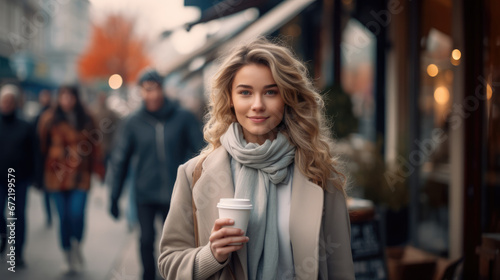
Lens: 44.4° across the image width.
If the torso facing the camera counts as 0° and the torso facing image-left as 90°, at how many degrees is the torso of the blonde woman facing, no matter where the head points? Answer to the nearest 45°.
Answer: approximately 0°

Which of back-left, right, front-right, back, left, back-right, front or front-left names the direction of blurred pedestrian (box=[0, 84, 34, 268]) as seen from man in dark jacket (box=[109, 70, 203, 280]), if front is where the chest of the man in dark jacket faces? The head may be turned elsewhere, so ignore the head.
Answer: back-right

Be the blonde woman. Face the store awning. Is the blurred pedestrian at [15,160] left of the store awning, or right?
left

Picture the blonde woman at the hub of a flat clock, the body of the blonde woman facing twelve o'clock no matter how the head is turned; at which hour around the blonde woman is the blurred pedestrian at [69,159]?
The blurred pedestrian is roughly at 5 o'clock from the blonde woman.

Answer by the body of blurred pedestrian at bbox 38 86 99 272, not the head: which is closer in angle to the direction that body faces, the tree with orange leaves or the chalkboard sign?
the chalkboard sign

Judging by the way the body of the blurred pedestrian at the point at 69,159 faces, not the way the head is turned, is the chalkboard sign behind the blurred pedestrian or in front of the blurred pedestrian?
in front

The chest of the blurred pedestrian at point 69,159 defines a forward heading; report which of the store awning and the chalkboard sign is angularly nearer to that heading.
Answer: the chalkboard sign

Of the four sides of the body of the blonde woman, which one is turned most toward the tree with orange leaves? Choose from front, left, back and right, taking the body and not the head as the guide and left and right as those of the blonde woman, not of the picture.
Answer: back
